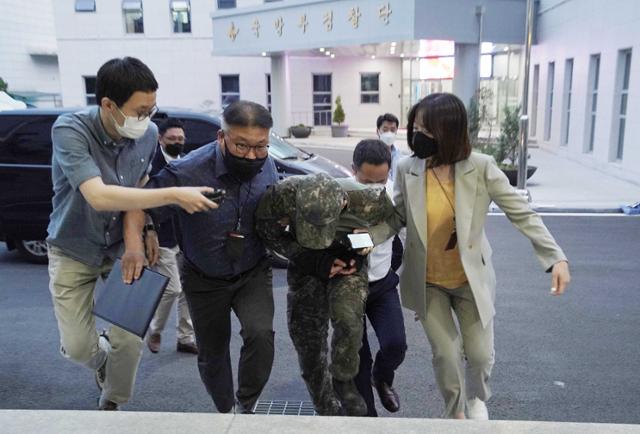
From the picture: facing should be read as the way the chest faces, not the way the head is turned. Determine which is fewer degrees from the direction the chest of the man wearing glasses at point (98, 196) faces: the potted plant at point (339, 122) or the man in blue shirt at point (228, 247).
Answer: the man in blue shirt

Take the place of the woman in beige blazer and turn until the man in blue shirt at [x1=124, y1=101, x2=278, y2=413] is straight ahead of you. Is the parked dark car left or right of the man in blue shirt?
right

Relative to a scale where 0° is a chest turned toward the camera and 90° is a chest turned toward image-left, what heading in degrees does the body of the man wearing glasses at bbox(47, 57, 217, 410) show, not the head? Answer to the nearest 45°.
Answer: approximately 315°

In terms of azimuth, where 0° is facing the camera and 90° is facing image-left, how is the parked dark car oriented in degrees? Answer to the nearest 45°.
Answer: approximately 270°

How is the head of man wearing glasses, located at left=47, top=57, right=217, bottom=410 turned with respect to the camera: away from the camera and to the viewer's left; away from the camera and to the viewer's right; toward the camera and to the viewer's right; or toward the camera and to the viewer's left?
toward the camera and to the viewer's right

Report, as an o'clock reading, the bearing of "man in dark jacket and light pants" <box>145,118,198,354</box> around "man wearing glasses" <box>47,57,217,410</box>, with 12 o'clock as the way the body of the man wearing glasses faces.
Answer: The man in dark jacket and light pants is roughly at 8 o'clock from the man wearing glasses.
